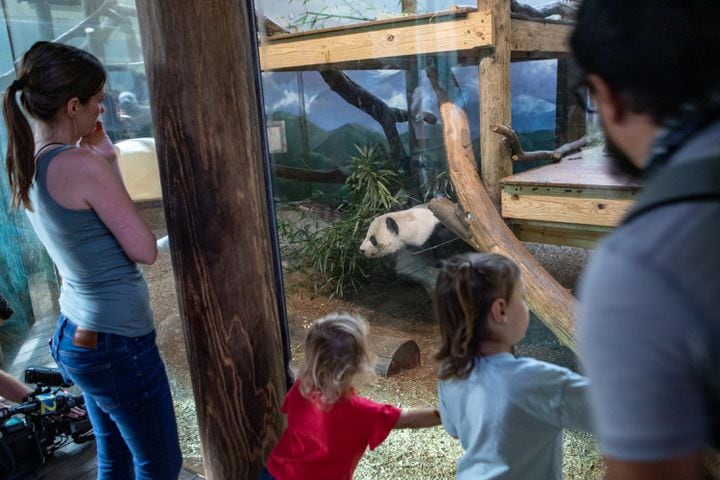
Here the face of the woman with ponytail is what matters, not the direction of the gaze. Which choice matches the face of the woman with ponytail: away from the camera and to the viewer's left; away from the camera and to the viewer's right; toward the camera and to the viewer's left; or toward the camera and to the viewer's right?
away from the camera and to the viewer's right

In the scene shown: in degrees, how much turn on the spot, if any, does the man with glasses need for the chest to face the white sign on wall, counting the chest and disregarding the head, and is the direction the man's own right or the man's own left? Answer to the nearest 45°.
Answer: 0° — they already face it

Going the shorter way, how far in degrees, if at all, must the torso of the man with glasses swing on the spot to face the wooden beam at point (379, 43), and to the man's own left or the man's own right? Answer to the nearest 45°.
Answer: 0° — they already face it

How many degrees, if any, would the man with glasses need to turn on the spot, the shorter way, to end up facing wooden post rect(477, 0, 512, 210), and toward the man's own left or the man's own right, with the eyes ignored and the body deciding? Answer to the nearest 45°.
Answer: approximately 45° to the man's own right

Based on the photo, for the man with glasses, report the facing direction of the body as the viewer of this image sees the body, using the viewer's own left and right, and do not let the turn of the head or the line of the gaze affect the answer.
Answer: facing away from the viewer and to the left of the viewer

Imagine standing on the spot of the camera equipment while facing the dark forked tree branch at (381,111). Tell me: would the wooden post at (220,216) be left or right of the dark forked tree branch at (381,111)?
right

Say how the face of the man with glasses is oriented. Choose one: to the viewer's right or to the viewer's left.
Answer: to the viewer's left

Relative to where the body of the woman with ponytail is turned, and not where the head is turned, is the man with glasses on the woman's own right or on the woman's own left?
on the woman's own right

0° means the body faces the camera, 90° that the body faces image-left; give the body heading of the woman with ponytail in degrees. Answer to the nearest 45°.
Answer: approximately 225°

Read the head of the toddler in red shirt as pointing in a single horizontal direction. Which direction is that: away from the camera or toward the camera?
away from the camera
